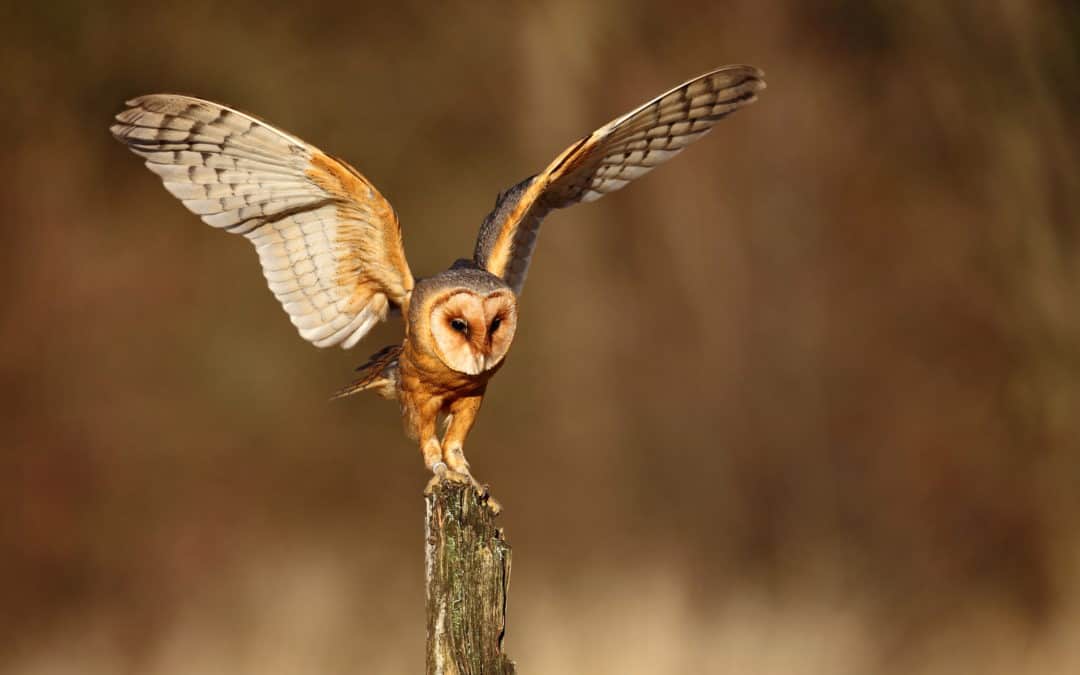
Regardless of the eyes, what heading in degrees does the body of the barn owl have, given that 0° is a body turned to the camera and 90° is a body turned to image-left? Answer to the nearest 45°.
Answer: approximately 315°
